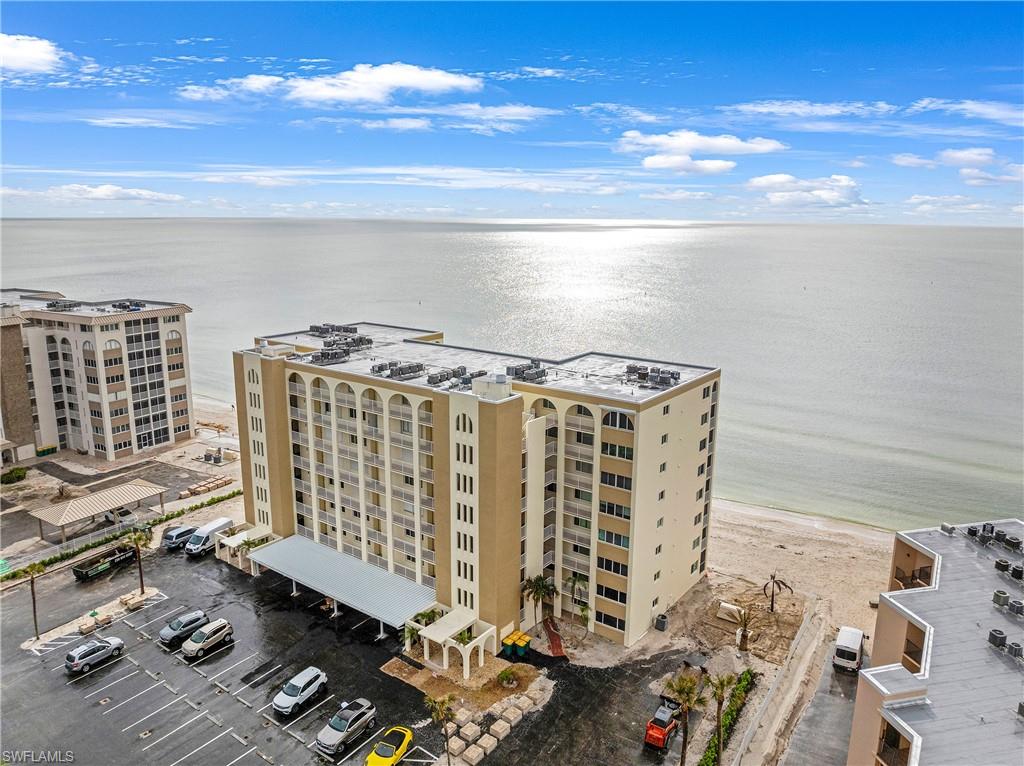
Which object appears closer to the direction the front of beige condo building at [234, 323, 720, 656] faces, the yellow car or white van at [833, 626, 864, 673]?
the yellow car

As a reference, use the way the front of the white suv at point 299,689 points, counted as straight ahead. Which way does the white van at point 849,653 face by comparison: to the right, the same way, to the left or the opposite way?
the opposite way

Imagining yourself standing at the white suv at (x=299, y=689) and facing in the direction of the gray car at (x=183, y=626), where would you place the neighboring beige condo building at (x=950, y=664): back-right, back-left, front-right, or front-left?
back-right

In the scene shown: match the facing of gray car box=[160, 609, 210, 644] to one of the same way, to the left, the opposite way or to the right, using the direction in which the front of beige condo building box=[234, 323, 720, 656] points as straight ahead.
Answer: the same way

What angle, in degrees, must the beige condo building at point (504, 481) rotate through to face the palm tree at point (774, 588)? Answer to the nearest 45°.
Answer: approximately 135° to its left

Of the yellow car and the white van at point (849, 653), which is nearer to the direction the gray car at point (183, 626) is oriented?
the yellow car

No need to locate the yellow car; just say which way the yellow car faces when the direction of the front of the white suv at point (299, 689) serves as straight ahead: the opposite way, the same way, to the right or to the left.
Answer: the same way

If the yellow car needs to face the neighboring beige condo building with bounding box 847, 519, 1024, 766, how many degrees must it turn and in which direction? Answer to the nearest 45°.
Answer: approximately 90° to its left

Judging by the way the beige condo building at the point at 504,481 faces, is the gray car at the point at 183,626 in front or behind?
in front

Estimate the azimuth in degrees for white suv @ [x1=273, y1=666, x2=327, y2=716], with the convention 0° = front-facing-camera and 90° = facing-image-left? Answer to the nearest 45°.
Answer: approximately 45°
